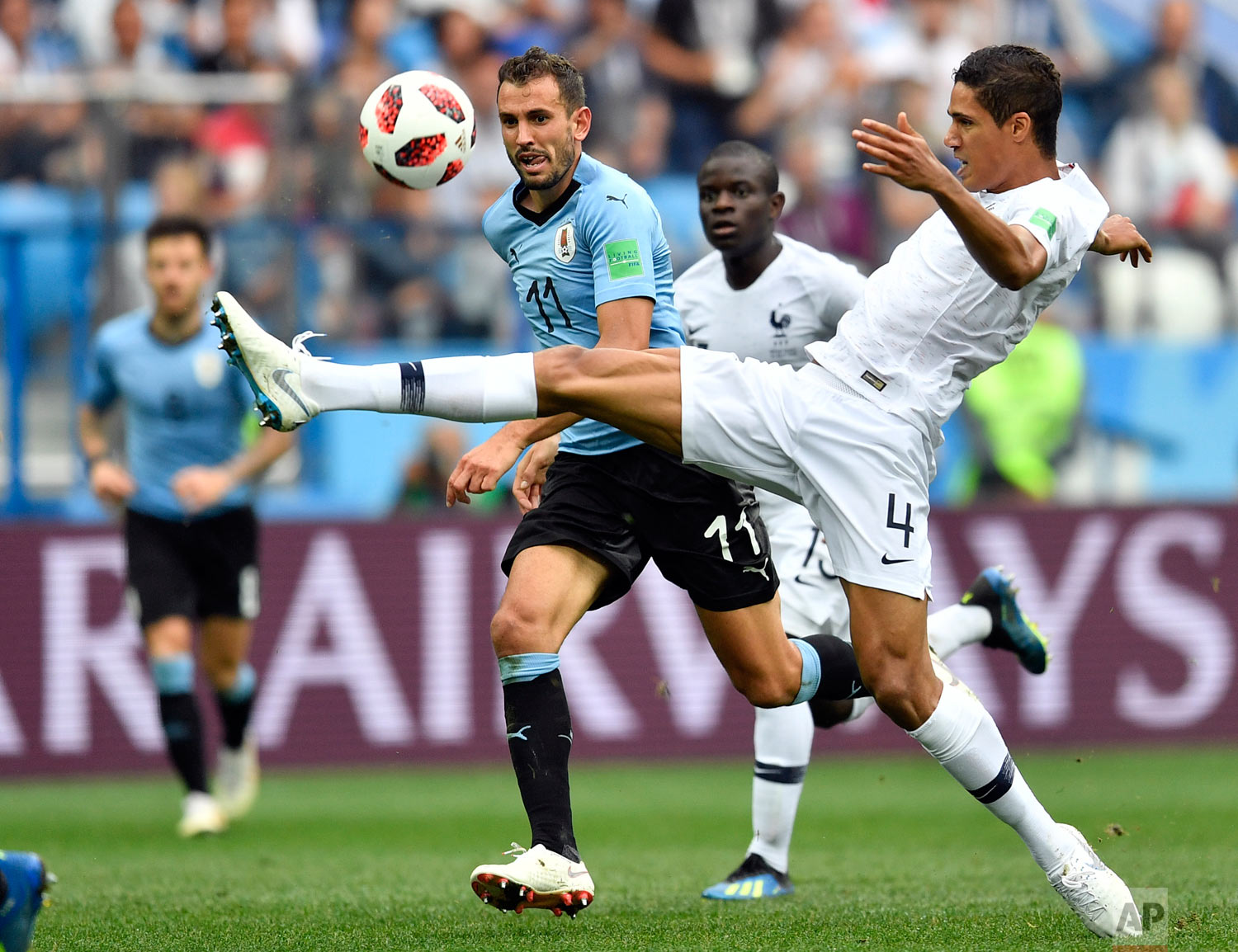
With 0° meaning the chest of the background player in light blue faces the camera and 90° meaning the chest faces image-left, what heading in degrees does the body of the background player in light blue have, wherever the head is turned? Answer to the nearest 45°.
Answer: approximately 0°

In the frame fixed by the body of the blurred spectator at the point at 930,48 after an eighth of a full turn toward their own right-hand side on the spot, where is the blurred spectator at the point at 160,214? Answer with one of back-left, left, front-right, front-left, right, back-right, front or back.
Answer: front

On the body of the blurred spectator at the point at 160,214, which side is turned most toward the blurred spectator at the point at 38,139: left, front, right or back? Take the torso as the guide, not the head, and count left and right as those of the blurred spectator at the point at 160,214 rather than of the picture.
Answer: right

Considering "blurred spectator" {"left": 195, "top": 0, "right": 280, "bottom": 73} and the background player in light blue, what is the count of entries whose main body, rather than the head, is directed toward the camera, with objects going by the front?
2

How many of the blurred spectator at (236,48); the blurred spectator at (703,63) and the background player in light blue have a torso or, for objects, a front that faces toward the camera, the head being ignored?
3

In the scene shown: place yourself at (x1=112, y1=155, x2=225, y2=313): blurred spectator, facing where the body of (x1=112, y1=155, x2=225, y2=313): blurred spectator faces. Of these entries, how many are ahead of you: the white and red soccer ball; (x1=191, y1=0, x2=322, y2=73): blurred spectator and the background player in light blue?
2

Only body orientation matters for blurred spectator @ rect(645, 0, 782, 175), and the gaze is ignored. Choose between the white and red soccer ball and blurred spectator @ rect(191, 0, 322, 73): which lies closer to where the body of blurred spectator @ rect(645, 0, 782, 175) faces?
the white and red soccer ball
